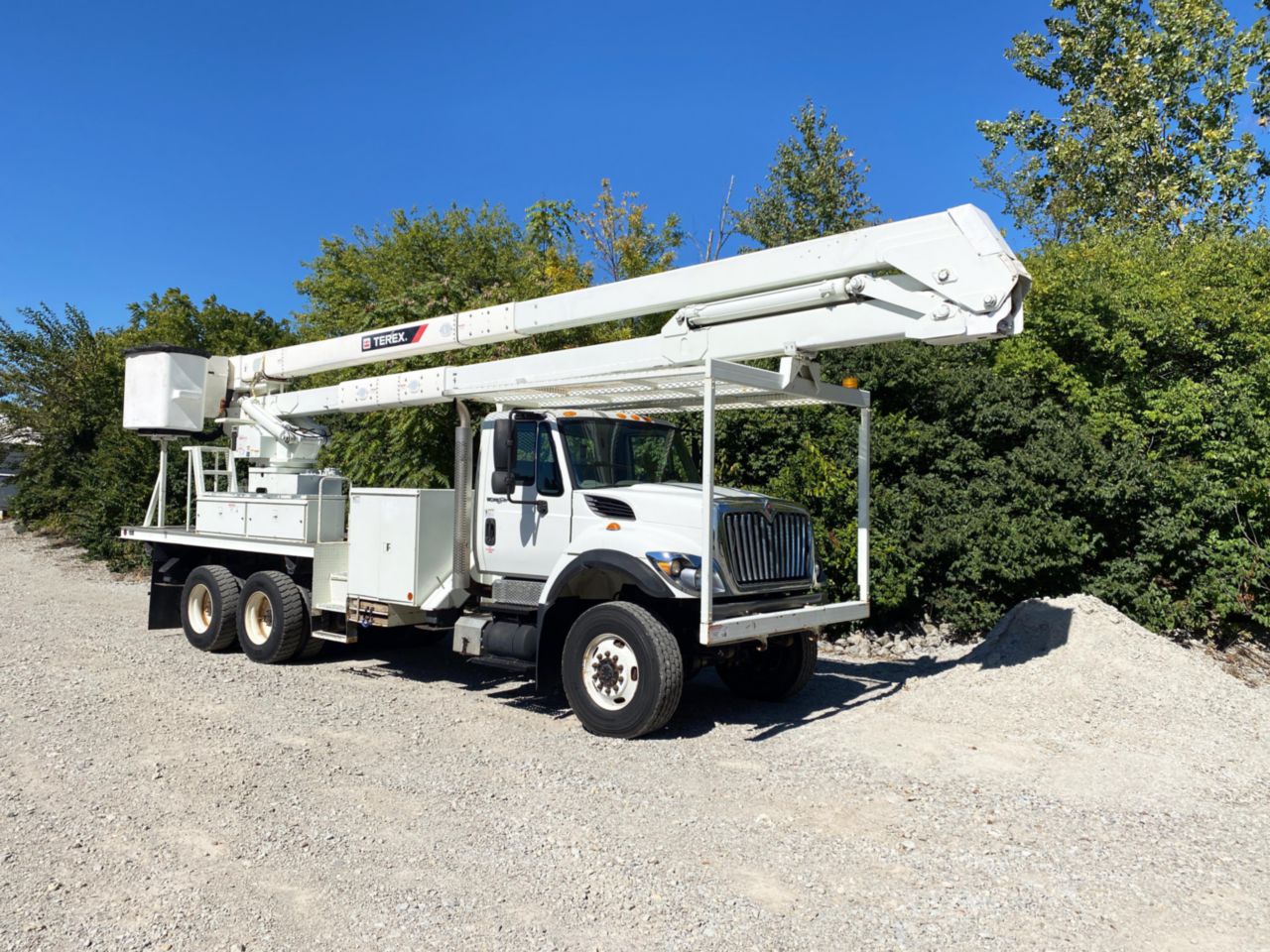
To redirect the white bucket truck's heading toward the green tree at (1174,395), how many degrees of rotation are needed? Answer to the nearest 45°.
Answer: approximately 90° to its left

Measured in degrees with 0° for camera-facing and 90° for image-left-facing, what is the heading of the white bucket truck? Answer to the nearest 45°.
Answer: approximately 315°

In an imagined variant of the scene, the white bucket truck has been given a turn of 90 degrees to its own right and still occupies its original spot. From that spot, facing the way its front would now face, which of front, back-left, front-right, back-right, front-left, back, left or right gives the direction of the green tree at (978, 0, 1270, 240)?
back

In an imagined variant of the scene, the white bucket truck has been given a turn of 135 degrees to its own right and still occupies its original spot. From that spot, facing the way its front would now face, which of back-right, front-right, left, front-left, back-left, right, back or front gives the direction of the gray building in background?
front-right

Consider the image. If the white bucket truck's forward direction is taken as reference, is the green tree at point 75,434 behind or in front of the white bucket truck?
behind

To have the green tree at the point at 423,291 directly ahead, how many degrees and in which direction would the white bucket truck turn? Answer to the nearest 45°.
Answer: approximately 135° to its left
